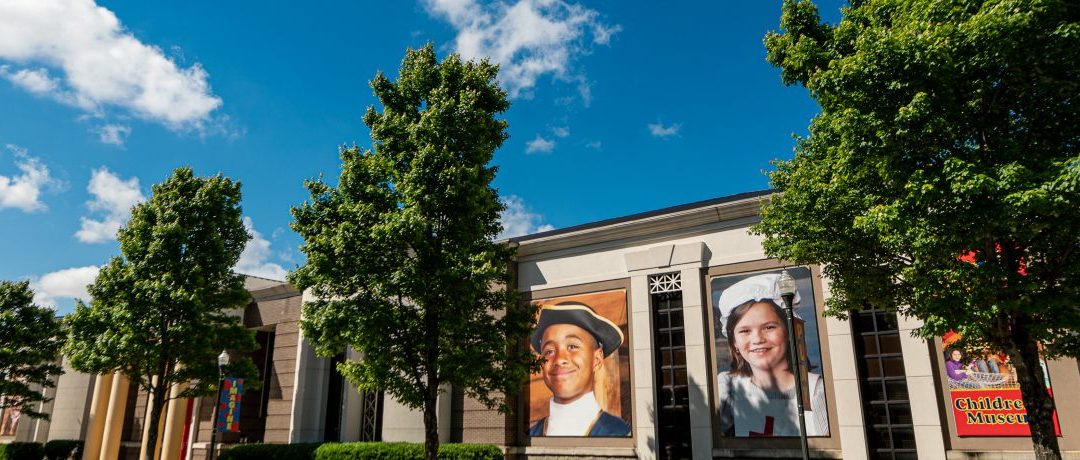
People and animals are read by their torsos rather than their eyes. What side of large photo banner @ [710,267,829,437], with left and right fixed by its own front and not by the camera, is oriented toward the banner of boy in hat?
right

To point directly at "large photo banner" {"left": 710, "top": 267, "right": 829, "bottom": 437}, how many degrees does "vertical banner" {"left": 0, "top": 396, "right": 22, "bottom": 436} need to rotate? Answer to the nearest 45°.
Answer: approximately 45° to its left

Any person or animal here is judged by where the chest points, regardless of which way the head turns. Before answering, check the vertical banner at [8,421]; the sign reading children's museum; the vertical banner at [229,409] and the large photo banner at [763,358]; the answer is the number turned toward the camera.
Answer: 4

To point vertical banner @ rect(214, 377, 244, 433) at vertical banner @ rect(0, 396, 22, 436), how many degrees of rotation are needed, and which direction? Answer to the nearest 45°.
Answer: approximately 135° to its right

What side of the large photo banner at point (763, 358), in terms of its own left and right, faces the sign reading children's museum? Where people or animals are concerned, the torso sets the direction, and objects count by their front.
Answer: left

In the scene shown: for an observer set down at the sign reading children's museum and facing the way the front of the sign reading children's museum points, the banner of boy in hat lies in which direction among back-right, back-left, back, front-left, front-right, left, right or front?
right

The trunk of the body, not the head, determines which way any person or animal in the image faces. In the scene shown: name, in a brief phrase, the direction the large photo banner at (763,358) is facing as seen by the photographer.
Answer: facing the viewer

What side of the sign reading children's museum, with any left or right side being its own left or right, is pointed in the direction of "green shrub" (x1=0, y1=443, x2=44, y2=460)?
right

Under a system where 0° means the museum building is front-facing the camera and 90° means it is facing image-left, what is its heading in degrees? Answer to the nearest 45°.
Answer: approximately 45°

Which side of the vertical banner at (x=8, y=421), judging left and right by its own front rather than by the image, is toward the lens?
front

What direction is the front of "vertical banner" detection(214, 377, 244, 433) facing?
toward the camera

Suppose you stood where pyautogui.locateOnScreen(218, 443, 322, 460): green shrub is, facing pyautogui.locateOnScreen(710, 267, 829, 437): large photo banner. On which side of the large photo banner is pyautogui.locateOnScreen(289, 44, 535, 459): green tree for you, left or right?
right

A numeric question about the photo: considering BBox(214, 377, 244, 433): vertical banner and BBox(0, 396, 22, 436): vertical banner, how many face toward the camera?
2

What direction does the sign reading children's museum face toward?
toward the camera
